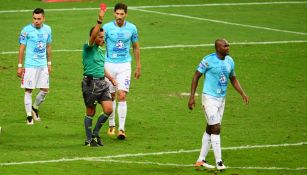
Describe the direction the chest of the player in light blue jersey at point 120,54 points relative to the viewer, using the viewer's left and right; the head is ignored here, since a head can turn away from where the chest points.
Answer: facing the viewer

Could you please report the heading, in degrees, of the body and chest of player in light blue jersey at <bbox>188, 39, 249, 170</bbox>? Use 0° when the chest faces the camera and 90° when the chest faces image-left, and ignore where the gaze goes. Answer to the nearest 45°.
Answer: approximately 315°

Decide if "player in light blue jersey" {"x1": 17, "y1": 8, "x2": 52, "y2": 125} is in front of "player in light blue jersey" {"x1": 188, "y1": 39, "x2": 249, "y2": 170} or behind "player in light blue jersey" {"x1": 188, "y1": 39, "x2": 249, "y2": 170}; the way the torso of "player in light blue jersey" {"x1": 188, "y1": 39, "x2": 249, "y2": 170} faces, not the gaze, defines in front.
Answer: behind

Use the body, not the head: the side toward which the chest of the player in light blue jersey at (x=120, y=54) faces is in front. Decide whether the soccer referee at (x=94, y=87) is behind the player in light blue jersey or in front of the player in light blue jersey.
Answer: in front

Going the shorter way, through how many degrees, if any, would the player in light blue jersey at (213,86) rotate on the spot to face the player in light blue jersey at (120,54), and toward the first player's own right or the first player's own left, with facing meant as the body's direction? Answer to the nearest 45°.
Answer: approximately 180°

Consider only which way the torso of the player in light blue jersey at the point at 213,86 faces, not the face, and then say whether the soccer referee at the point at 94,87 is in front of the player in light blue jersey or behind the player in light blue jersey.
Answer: behind

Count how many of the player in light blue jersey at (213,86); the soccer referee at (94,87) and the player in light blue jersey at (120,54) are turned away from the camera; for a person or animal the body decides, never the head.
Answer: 0
